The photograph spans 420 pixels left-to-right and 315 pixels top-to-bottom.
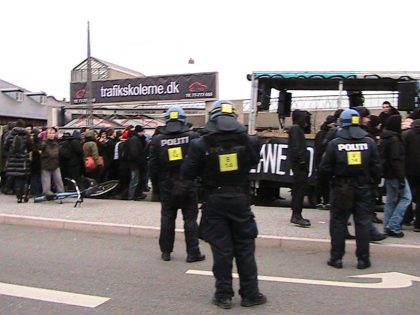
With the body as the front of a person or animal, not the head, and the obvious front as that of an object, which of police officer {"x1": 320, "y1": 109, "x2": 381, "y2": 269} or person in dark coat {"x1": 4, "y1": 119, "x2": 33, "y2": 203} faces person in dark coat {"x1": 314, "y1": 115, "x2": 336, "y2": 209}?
the police officer

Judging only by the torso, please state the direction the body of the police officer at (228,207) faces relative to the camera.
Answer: away from the camera

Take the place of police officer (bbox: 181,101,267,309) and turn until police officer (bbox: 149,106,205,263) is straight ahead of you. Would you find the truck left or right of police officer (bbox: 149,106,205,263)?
right

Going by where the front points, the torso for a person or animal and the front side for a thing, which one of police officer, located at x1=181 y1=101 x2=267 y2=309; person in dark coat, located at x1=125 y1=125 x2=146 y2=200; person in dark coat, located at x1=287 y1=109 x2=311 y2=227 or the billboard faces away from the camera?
the police officer

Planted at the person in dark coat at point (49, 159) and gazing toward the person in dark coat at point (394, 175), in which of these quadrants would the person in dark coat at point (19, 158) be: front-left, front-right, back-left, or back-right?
back-right

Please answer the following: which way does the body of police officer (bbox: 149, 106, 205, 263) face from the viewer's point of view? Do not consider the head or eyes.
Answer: away from the camera

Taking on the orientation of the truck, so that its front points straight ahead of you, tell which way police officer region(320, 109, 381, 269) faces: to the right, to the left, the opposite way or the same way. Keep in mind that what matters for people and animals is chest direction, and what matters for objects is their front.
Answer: to the left

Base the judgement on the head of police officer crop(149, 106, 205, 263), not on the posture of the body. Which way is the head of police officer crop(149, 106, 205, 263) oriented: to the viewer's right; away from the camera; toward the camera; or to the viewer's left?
away from the camera

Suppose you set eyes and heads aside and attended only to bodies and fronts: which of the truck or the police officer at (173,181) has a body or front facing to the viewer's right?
the truck
